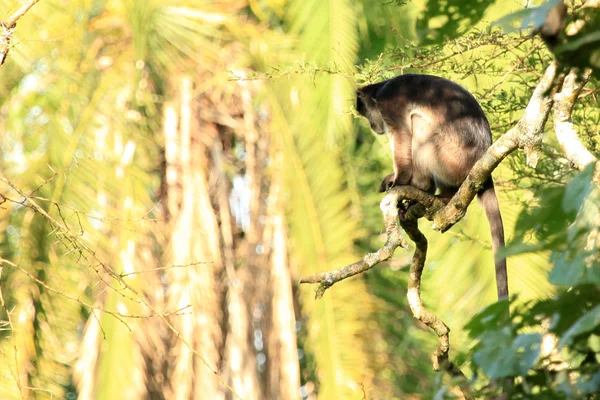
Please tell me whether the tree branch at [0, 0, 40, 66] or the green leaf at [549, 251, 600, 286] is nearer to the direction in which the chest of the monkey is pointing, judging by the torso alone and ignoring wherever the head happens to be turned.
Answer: the tree branch

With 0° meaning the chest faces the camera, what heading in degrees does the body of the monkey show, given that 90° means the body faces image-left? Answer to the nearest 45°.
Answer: approximately 90°

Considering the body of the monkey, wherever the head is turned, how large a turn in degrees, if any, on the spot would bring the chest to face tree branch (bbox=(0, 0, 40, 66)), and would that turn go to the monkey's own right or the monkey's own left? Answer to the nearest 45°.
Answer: approximately 45° to the monkey's own left
